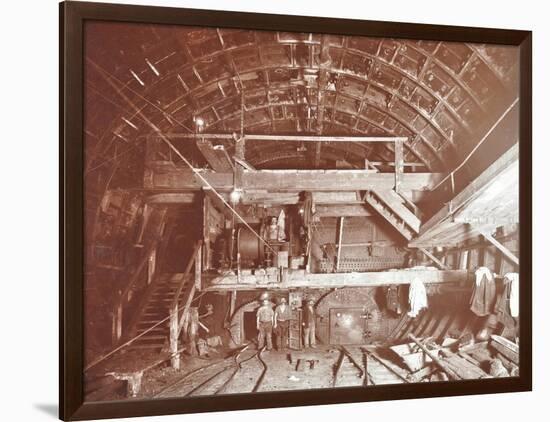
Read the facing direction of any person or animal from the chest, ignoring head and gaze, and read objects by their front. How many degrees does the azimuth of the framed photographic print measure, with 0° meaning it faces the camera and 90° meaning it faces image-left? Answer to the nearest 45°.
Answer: approximately 315°
